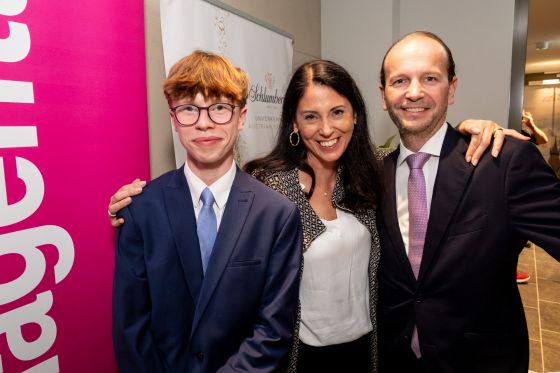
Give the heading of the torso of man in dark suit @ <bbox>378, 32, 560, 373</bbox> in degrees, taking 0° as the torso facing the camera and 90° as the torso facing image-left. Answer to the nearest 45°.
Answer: approximately 45°

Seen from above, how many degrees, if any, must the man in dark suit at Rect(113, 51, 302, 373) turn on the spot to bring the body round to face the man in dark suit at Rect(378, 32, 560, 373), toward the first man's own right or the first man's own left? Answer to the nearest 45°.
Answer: approximately 90° to the first man's own left

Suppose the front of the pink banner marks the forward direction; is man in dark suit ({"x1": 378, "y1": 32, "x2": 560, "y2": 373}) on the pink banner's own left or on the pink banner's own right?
on the pink banner's own left

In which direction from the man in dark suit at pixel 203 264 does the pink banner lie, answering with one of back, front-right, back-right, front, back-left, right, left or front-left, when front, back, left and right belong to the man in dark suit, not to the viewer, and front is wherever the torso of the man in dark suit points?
back-right

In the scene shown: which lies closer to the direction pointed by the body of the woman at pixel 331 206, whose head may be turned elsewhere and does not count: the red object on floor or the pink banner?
the pink banner

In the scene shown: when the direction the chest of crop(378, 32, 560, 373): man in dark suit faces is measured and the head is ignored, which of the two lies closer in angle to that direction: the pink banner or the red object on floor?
the pink banner

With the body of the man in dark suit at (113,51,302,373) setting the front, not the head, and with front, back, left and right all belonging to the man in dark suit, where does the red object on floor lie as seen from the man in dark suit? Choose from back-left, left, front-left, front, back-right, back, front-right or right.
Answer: back-left

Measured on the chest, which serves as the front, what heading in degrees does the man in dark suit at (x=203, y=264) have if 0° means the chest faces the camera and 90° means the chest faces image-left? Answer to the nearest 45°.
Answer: approximately 0°

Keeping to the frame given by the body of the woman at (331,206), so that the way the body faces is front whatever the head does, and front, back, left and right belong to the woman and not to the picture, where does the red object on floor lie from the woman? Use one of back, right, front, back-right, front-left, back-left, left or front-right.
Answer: back-left
